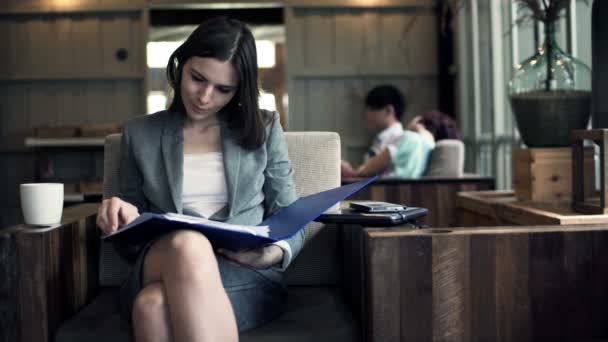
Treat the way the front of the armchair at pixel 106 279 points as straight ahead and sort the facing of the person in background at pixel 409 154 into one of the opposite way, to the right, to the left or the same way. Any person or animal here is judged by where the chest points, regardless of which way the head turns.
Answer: to the right

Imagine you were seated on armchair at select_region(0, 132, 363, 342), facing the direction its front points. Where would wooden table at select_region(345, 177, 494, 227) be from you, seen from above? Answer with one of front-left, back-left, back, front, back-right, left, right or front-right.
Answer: back-left

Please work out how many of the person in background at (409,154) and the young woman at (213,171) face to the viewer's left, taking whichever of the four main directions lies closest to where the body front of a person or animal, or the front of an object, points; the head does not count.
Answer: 1

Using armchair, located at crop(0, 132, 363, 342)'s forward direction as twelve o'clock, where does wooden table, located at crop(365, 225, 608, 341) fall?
The wooden table is roughly at 10 o'clock from the armchair.

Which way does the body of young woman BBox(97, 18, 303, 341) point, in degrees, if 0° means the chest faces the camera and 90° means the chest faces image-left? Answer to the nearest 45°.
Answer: approximately 0°

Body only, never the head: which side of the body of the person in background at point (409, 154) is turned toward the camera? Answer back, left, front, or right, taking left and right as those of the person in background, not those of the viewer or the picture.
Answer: left

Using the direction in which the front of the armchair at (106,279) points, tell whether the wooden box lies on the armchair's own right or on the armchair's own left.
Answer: on the armchair's own left

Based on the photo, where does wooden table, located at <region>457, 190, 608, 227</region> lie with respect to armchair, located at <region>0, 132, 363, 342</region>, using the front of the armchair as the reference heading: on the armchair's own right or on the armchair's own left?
on the armchair's own left
